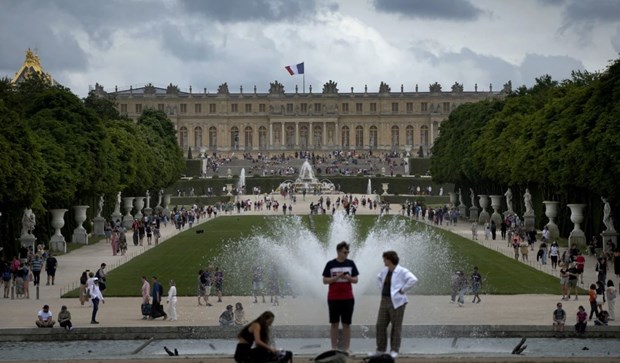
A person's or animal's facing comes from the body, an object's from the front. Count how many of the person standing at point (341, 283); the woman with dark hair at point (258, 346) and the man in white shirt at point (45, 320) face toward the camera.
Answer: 2

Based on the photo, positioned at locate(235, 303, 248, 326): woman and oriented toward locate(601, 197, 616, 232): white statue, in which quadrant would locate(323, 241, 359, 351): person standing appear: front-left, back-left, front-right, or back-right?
back-right

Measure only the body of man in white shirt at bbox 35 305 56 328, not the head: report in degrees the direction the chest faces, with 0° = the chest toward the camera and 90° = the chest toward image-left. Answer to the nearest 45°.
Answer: approximately 0°

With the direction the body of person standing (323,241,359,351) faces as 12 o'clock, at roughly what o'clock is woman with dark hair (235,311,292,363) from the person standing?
The woman with dark hair is roughly at 2 o'clock from the person standing.

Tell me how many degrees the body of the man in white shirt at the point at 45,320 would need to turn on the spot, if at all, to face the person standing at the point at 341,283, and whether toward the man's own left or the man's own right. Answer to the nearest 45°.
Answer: approximately 45° to the man's own left

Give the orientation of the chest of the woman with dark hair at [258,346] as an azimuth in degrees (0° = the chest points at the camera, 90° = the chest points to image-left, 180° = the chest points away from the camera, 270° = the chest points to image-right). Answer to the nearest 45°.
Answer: approximately 270°

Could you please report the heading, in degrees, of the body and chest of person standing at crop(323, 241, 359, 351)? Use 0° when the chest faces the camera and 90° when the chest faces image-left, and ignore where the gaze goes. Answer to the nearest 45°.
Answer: approximately 0°

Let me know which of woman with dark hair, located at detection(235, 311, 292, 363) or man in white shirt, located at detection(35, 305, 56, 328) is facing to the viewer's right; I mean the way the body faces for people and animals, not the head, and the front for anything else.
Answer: the woman with dark hair

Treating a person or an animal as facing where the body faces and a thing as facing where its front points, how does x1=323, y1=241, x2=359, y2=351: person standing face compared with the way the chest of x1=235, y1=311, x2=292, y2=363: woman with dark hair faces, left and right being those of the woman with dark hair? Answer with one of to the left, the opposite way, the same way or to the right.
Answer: to the right
